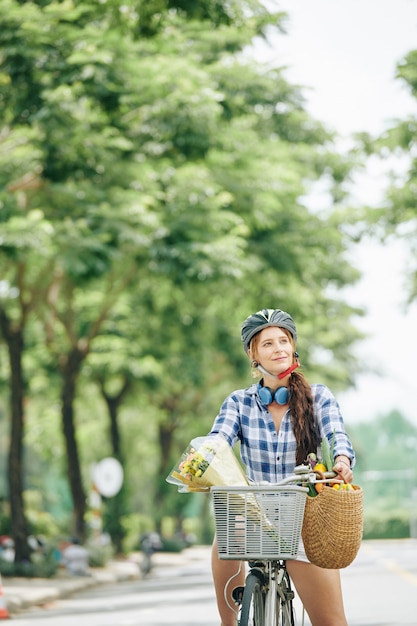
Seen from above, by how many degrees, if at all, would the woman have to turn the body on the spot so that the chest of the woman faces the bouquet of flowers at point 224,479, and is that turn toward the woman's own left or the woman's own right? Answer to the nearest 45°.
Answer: approximately 45° to the woman's own right

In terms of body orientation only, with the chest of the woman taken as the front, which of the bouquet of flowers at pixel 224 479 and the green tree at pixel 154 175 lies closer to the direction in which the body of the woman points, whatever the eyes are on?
the bouquet of flowers

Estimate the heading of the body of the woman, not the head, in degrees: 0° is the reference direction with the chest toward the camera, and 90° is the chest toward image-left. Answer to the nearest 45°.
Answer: approximately 0°

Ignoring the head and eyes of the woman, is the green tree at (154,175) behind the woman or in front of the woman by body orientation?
behind
